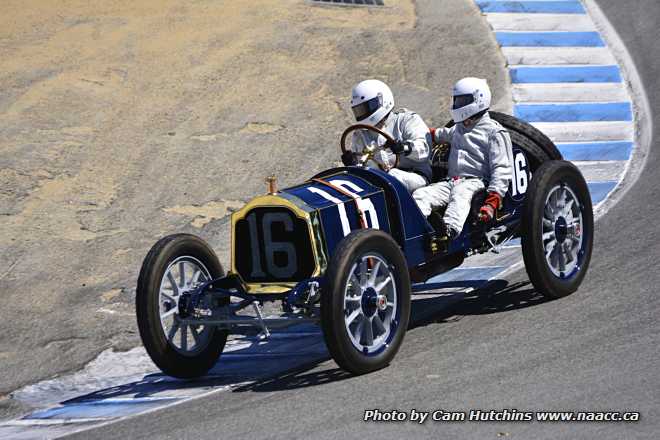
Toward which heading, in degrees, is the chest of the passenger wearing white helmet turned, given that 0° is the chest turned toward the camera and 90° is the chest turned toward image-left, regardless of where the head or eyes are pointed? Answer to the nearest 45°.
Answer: approximately 45°

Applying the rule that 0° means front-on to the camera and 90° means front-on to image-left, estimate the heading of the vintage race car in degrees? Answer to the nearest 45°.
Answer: approximately 45°

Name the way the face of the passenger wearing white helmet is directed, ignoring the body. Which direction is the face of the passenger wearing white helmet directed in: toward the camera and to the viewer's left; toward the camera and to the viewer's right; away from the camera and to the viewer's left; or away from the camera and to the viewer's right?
toward the camera and to the viewer's left

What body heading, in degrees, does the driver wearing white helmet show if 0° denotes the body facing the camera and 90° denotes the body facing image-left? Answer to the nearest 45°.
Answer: approximately 45°
